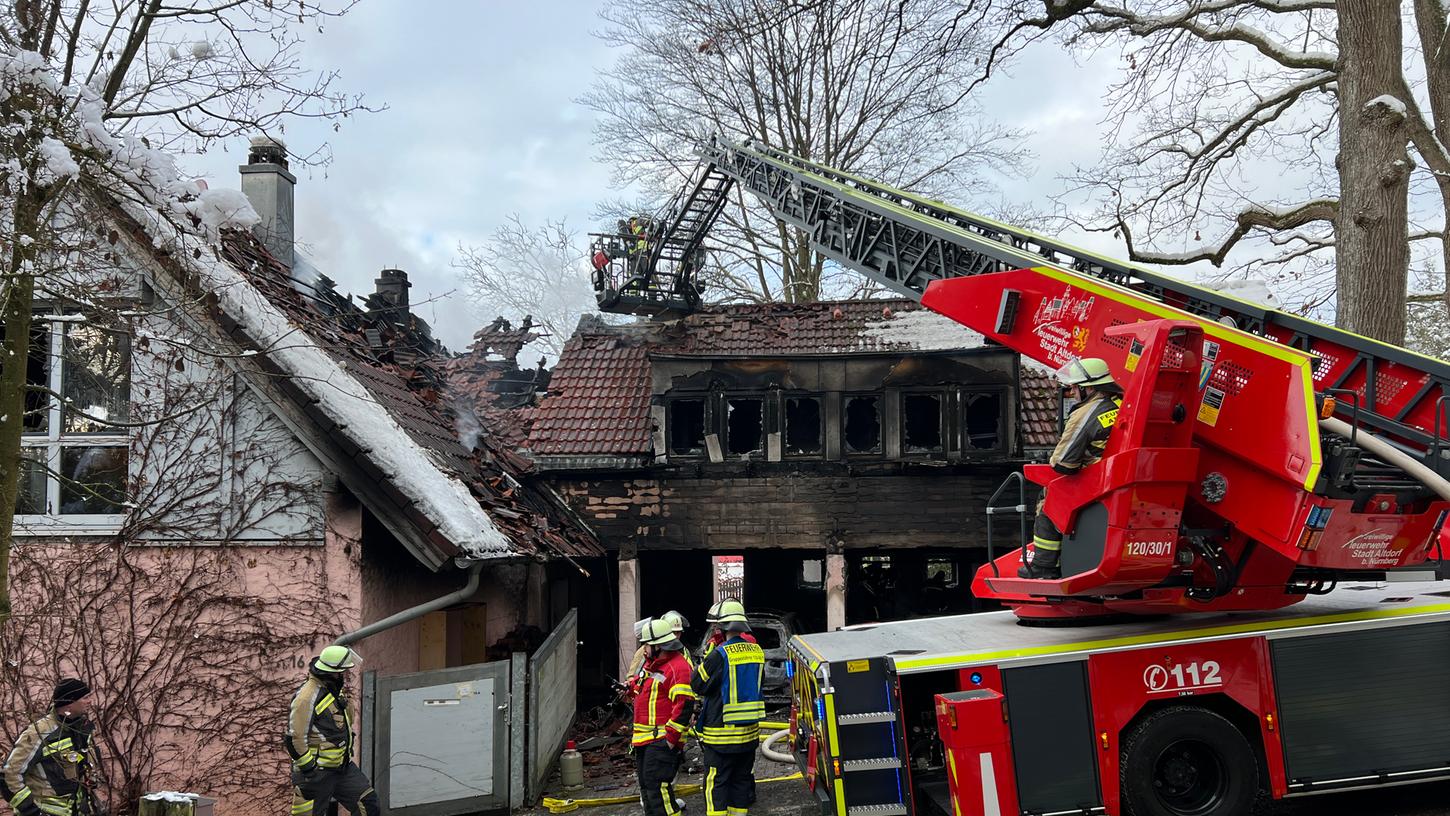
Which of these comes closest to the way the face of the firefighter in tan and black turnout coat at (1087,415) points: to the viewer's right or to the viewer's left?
to the viewer's left

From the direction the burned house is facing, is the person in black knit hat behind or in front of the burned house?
in front

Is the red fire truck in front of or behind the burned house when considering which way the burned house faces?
in front

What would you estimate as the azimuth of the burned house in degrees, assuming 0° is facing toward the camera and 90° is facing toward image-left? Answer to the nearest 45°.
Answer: approximately 0°

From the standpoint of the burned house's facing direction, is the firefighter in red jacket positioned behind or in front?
in front

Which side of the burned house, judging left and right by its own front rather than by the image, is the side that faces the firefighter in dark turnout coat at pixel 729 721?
front

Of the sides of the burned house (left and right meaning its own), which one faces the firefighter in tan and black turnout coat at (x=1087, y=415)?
front

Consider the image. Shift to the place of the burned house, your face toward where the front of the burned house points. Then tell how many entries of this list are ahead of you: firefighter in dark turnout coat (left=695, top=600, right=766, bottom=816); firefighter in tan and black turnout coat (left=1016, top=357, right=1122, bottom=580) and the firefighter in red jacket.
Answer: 3
